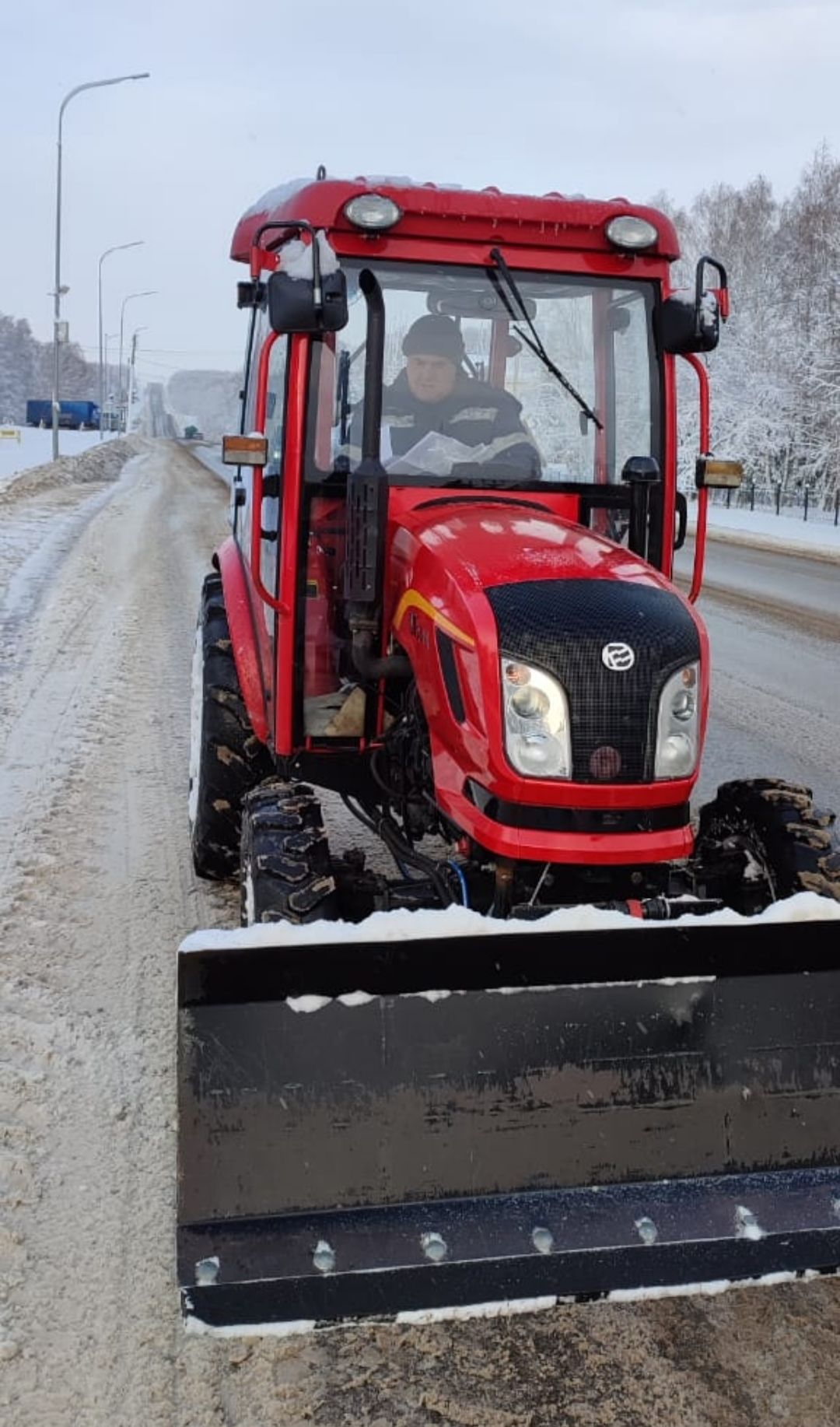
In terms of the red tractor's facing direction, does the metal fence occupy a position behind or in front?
behind

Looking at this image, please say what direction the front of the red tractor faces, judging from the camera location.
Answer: facing the viewer
